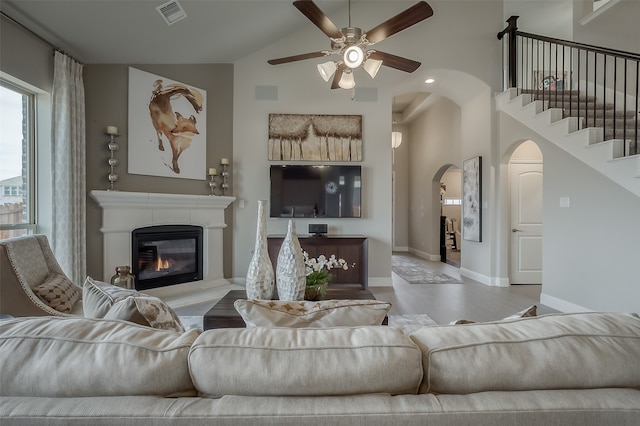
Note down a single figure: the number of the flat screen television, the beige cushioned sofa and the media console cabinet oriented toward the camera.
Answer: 2

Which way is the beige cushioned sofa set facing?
away from the camera

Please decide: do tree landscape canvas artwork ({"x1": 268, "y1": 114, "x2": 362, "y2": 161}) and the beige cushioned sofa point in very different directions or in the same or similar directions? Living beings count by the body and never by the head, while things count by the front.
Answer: very different directions

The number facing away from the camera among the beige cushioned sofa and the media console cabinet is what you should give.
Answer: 1

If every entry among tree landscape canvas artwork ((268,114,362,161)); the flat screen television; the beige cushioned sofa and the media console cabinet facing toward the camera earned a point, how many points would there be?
3

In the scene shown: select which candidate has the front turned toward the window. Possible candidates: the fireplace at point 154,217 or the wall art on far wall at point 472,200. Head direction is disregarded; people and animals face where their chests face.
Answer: the wall art on far wall

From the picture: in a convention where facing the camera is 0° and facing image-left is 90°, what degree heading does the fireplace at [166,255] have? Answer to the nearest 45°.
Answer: approximately 315°
